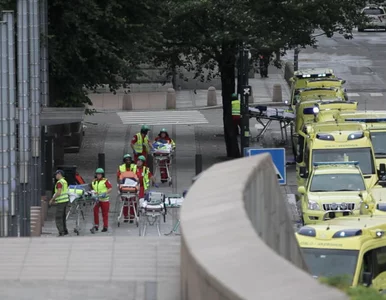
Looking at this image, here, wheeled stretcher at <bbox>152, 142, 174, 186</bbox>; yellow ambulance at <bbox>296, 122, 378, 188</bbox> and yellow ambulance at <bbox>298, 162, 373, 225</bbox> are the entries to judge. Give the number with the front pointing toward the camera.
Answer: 3

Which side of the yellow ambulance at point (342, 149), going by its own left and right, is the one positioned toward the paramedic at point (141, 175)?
right

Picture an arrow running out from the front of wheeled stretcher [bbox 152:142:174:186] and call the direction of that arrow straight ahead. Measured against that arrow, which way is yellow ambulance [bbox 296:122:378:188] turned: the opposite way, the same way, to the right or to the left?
the same way

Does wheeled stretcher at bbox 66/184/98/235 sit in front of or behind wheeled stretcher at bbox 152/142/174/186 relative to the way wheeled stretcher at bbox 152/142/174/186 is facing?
in front

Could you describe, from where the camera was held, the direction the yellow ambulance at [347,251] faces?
facing the viewer and to the left of the viewer

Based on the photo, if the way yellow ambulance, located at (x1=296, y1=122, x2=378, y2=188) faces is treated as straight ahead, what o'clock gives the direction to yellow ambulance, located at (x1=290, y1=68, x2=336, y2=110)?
yellow ambulance, located at (x1=290, y1=68, x2=336, y2=110) is roughly at 6 o'clock from yellow ambulance, located at (x1=296, y1=122, x2=378, y2=188).

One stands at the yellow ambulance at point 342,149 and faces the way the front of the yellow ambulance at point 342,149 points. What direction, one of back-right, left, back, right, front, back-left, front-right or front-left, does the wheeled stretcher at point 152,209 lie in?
front-right

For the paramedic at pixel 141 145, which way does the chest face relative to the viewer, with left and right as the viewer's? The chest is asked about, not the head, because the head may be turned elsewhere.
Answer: facing the viewer and to the right of the viewer

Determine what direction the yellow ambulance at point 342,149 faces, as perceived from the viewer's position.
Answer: facing the viewer

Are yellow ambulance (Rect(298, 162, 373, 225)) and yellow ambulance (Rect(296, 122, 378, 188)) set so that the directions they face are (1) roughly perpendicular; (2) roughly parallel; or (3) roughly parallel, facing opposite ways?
roughly parallel

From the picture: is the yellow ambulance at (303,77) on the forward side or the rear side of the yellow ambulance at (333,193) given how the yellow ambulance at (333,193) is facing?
on the rear side

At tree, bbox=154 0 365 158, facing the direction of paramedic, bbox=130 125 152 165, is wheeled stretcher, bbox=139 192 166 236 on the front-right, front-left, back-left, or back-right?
front-left

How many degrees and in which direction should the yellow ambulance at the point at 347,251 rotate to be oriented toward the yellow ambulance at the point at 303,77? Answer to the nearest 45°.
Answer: approximately 135° to its right

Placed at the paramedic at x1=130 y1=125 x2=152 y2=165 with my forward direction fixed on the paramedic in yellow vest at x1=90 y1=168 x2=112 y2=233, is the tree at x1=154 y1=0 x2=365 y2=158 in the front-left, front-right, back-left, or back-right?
back-left
